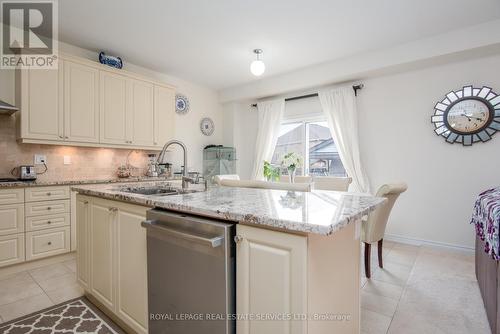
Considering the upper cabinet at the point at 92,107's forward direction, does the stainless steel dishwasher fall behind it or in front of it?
in front

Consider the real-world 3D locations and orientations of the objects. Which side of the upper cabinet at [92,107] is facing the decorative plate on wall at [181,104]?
left

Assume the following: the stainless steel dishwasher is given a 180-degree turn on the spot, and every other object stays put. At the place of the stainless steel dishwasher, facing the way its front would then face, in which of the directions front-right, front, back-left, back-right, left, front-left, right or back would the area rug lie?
left

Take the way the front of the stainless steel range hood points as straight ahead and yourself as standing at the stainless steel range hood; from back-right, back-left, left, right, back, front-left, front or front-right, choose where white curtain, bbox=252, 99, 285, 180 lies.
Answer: front-left

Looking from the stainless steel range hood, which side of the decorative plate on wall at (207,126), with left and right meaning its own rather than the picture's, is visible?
right

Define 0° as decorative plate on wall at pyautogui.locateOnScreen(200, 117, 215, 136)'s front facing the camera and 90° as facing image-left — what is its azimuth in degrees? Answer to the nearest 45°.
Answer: approximately 315°
